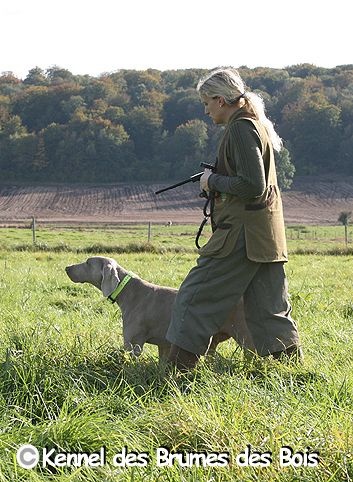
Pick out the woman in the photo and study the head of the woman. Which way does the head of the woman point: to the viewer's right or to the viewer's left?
to the viewer's left

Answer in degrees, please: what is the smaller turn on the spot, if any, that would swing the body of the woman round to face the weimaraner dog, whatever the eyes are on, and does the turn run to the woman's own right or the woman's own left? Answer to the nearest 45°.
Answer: approximately 45° to the woman's own right

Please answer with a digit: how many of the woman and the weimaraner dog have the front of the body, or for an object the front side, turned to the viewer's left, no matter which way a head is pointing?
2

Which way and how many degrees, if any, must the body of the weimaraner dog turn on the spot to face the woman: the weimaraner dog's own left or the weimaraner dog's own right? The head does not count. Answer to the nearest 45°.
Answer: approximately 135° to the weimaraner dog's own left

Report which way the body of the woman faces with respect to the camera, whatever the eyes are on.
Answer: to the viewer's left

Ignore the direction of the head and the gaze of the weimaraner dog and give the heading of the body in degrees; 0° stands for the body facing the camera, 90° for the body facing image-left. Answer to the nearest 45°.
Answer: approximately 90°
